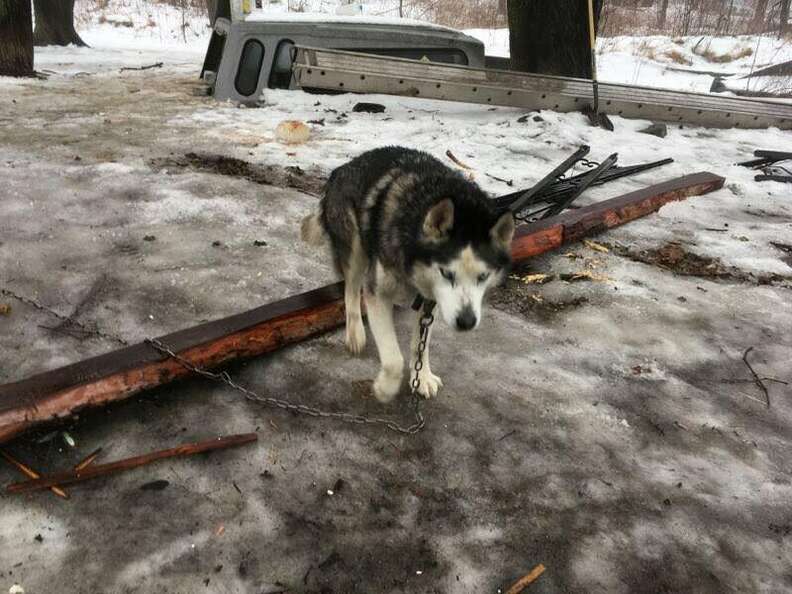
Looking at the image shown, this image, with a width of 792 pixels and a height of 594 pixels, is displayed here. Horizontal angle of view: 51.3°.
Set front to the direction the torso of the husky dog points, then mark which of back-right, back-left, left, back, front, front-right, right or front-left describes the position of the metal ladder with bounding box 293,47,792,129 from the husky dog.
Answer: back-left

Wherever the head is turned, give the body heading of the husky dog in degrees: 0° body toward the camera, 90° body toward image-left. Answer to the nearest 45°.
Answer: approximately 315°

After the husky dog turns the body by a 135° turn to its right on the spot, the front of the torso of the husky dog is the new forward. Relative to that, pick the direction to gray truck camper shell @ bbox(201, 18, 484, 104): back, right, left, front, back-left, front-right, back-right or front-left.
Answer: right

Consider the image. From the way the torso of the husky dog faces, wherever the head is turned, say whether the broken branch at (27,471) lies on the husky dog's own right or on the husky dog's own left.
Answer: on the husky dog's own right

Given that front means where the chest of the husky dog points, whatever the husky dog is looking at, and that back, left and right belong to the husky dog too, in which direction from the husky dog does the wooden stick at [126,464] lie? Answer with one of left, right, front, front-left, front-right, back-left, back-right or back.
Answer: right

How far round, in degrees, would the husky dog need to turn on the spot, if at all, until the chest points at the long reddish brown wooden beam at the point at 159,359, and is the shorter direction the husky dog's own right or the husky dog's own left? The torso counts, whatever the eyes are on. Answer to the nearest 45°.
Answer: approximately 135° to the husky dog's own right

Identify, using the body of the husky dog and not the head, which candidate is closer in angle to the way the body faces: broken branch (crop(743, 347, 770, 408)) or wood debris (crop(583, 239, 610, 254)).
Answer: the broken branch

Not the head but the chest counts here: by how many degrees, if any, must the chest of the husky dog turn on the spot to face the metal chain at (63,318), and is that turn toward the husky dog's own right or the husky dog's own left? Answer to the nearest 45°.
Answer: approximately 135° to the husky dog's own right

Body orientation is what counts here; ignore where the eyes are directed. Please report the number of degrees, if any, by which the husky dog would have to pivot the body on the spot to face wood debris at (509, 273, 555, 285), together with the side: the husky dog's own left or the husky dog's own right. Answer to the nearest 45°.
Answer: approximately 90° to the husky dog's own left

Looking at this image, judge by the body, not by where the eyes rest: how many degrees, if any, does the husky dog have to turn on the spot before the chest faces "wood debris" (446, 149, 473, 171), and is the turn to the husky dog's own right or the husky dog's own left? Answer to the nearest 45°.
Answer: approximately 135° to the husky dog's own left

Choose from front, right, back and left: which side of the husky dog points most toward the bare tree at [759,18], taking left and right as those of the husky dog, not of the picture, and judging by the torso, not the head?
left

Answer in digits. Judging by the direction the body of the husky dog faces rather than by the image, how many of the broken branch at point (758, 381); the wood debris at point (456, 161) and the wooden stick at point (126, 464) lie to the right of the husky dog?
1

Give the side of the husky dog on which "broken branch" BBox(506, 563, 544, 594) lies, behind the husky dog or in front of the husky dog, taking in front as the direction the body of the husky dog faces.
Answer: in front
